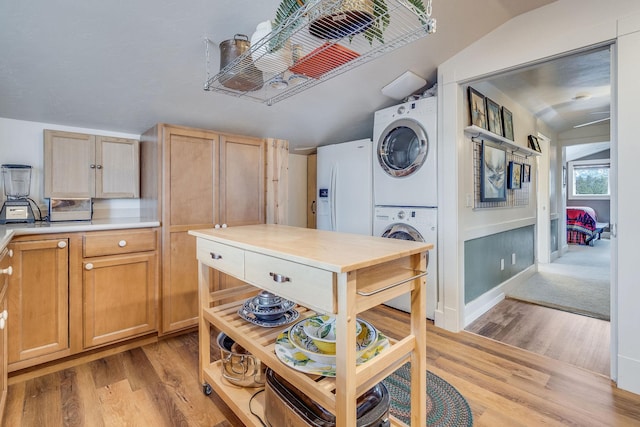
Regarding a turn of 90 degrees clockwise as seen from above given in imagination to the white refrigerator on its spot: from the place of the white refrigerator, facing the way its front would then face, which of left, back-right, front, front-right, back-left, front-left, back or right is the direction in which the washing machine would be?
back

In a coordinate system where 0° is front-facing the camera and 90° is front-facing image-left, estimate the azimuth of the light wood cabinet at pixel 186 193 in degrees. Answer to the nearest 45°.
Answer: approximately 315°

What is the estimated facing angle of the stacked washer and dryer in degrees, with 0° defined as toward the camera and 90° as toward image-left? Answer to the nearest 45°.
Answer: approximately 45°

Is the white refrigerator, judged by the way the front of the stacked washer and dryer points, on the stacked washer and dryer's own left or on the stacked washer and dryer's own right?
on the stacked washer and dryer's own right

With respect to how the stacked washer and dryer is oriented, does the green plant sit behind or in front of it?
in front

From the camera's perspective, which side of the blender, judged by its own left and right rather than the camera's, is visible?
front

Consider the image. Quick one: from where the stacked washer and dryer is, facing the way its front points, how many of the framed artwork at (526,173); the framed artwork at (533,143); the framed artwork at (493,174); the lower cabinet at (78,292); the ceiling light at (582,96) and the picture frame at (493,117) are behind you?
5

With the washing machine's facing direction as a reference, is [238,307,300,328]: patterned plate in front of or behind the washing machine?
in front

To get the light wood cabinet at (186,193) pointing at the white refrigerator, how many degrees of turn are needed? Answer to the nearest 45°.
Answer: approximately 45° to its left

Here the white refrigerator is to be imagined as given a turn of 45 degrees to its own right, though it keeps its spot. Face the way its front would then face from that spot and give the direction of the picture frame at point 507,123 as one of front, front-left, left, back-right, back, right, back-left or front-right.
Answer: back

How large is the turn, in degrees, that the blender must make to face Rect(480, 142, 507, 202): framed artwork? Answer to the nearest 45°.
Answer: approximately 45° to its left

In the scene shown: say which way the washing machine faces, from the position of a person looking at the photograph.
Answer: facing the viewer and to the left of the viewer

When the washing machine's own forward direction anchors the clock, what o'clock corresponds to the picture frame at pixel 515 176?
The picture frame is roughly at 6 o'clock from the washing machine.

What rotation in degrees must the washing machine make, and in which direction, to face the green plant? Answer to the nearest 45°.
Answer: approximately 45° to its left
